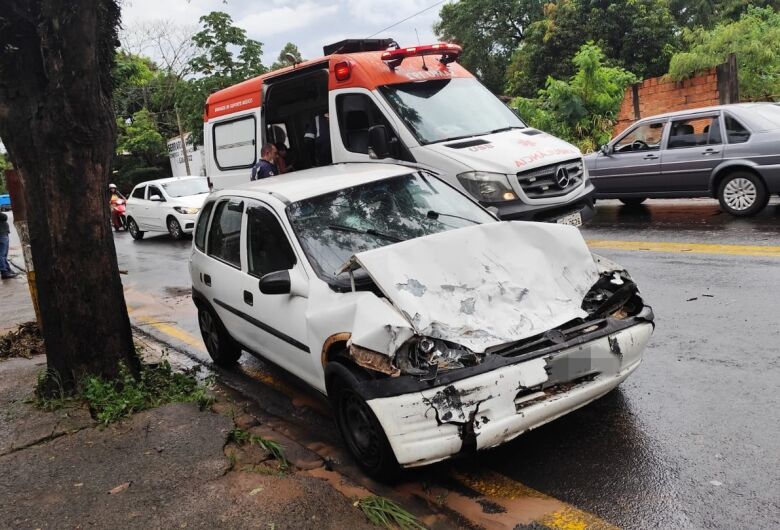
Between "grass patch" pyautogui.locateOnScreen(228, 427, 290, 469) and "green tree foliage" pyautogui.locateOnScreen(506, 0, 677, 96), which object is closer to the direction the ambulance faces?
the grass patch

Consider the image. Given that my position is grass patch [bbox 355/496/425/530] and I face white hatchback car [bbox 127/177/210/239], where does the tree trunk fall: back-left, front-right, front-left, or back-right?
front-left

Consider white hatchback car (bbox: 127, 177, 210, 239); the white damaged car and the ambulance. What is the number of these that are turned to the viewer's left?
0

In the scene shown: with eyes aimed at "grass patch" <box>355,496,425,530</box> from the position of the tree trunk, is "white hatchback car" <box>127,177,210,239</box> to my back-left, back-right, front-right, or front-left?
back-left

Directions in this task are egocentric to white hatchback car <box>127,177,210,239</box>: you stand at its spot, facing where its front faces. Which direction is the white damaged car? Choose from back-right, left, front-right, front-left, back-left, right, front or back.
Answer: front-right

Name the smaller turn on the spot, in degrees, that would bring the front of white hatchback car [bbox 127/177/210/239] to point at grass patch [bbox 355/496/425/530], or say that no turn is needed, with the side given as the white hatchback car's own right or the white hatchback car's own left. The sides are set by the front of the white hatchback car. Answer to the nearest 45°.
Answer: approximately 45° to the white hatchback car's own right

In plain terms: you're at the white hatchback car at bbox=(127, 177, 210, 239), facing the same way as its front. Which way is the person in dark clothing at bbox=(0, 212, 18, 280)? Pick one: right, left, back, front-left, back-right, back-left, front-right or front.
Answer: right

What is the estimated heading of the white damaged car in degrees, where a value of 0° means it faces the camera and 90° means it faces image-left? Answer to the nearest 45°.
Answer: approximately 315°

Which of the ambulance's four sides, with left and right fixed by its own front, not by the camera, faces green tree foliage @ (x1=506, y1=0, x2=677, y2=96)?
left

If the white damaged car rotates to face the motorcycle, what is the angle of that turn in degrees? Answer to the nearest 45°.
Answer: approximately 180°

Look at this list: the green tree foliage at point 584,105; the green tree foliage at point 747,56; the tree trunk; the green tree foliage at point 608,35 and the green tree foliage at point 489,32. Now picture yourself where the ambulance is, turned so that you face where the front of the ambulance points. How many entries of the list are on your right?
1

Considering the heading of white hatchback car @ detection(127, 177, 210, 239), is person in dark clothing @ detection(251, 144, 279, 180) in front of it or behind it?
in front

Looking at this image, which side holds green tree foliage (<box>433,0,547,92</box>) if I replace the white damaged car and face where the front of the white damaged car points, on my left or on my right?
on my left

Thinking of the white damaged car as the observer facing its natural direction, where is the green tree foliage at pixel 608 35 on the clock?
The green tree foliage is roughly at 8 o'clock from the white damaged car.

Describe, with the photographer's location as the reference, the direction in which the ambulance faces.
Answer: facing the viewer and to the right of the viewer
